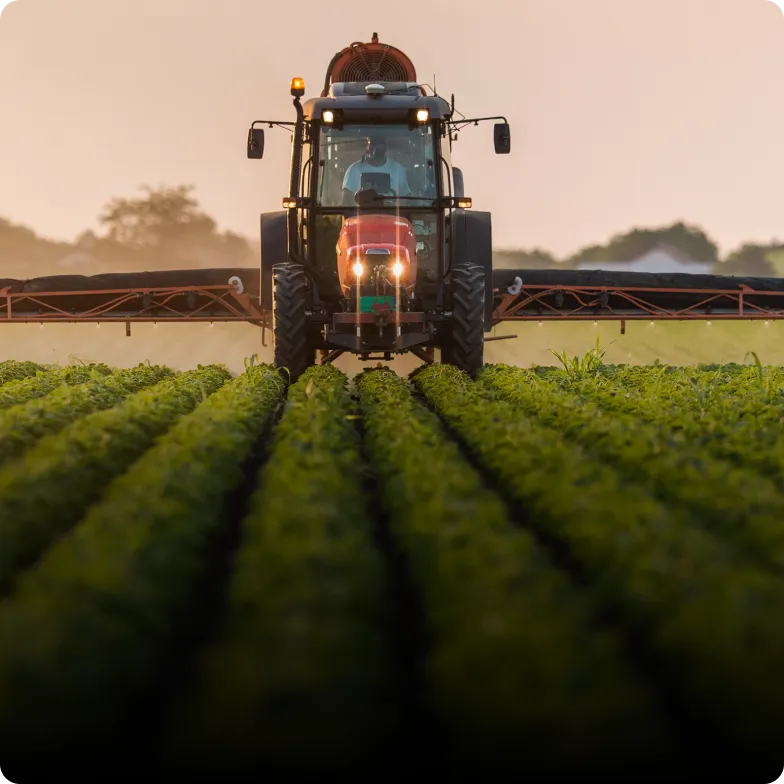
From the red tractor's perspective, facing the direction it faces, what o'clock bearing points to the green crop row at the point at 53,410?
The green crop row is roughly at 1 o'clock from the red tractor.

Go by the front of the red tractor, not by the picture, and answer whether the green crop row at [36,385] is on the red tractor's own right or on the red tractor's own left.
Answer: on the red tractor's own right

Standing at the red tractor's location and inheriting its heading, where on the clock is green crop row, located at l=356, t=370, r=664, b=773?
The green crop row is roughly at 12 o'clock from the red tractor.

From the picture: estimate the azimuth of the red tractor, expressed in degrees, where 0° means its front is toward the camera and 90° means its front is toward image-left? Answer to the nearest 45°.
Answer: approximately 0°
